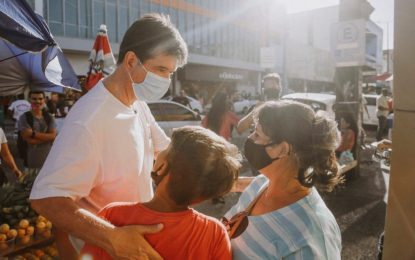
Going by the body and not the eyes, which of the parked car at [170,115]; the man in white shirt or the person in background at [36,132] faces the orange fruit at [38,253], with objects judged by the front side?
the person in background

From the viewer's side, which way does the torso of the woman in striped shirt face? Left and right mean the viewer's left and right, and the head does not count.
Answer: facing to the left of the viewer

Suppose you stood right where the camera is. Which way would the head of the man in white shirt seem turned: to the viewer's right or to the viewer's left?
to the viewer's right

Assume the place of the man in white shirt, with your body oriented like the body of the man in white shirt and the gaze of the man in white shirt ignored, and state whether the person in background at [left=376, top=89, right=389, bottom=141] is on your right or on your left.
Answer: on your left

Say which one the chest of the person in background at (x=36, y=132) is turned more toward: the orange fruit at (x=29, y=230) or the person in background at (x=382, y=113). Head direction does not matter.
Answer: the orange fruit
